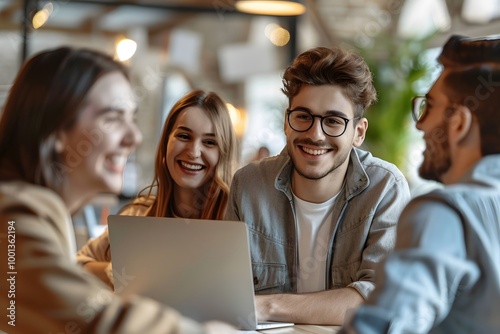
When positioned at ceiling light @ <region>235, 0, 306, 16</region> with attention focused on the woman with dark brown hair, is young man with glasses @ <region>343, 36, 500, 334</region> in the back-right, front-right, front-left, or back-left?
front-left

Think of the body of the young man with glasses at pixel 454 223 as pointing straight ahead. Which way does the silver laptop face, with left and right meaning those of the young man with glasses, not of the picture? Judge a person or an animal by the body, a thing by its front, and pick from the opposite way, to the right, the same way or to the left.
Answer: to the right

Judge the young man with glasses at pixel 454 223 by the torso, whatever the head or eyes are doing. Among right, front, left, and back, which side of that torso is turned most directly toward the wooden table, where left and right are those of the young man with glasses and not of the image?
front

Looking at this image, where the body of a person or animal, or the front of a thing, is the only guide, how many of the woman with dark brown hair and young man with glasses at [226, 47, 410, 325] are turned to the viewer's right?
1

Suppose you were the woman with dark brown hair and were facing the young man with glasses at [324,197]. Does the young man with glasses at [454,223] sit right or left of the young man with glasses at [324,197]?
right

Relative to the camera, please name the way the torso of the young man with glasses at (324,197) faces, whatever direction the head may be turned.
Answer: toward the camera

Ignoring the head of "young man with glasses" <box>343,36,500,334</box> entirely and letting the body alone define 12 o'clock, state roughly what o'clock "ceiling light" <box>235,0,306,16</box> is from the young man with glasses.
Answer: The ceiling light is roughly at 1 o'clock from the young man with glasses.

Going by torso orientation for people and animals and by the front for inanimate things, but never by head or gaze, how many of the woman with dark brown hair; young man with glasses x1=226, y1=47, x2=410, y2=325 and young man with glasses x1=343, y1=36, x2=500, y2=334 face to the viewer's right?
1

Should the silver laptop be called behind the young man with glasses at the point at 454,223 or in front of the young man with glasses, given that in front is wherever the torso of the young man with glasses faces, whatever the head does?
in front

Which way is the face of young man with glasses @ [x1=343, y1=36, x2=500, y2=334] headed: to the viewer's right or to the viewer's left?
to the viewer's left

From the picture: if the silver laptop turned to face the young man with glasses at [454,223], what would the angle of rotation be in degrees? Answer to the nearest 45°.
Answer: approximately 90° to its right

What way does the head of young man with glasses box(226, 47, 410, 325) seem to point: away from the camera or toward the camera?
toward the camera

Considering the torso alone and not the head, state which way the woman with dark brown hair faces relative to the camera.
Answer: to the viewer's right

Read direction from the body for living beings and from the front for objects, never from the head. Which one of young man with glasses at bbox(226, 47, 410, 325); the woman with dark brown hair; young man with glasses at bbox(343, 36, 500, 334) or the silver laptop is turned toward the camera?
young man with glasses at bbox(226, 47, 410, 325)
